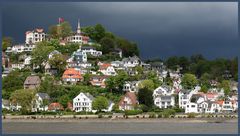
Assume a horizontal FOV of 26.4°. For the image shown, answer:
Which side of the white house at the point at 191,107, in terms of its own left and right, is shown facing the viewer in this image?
front

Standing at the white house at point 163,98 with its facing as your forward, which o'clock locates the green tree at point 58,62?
The green tree is roughly at 4 o'clock from the white house.

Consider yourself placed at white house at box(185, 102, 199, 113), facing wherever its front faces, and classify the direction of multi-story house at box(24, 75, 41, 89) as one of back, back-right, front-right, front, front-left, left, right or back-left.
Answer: right

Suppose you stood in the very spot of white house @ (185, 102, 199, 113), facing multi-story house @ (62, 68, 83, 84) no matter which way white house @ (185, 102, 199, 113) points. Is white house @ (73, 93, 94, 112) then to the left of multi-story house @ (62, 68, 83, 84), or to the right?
left

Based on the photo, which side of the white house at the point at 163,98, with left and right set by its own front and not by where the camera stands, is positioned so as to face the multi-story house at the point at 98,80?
right

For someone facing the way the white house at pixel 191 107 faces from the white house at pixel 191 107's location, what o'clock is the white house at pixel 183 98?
the white house at pixel 183 98 is roughly at 5 o'clock from the white house at pixel 191 107.

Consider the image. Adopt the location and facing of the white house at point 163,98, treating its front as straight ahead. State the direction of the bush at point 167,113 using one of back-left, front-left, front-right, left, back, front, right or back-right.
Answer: front

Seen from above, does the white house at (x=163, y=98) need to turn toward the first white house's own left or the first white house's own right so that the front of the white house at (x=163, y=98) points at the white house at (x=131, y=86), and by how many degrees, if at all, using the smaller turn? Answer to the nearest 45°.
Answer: approximately 135° to the first white house's own right

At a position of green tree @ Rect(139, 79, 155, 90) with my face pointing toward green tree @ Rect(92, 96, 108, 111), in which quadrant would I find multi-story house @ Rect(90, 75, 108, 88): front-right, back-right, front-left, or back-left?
front-right

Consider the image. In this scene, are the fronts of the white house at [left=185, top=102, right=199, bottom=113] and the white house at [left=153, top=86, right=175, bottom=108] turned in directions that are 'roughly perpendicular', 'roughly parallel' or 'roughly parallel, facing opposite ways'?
roughly parallel

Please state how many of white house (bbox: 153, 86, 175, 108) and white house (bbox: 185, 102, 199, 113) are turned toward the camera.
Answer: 2

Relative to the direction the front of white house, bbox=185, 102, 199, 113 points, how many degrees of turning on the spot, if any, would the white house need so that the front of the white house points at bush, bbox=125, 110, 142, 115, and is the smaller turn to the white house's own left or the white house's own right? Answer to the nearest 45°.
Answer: approximately 45° to the white house's own right

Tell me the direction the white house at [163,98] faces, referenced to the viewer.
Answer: facing the viewer

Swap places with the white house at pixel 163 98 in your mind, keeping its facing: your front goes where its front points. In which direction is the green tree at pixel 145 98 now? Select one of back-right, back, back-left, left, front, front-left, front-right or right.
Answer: front-right

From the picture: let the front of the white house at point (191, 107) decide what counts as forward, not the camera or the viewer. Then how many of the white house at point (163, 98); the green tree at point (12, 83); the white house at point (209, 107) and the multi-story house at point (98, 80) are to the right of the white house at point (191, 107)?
3
